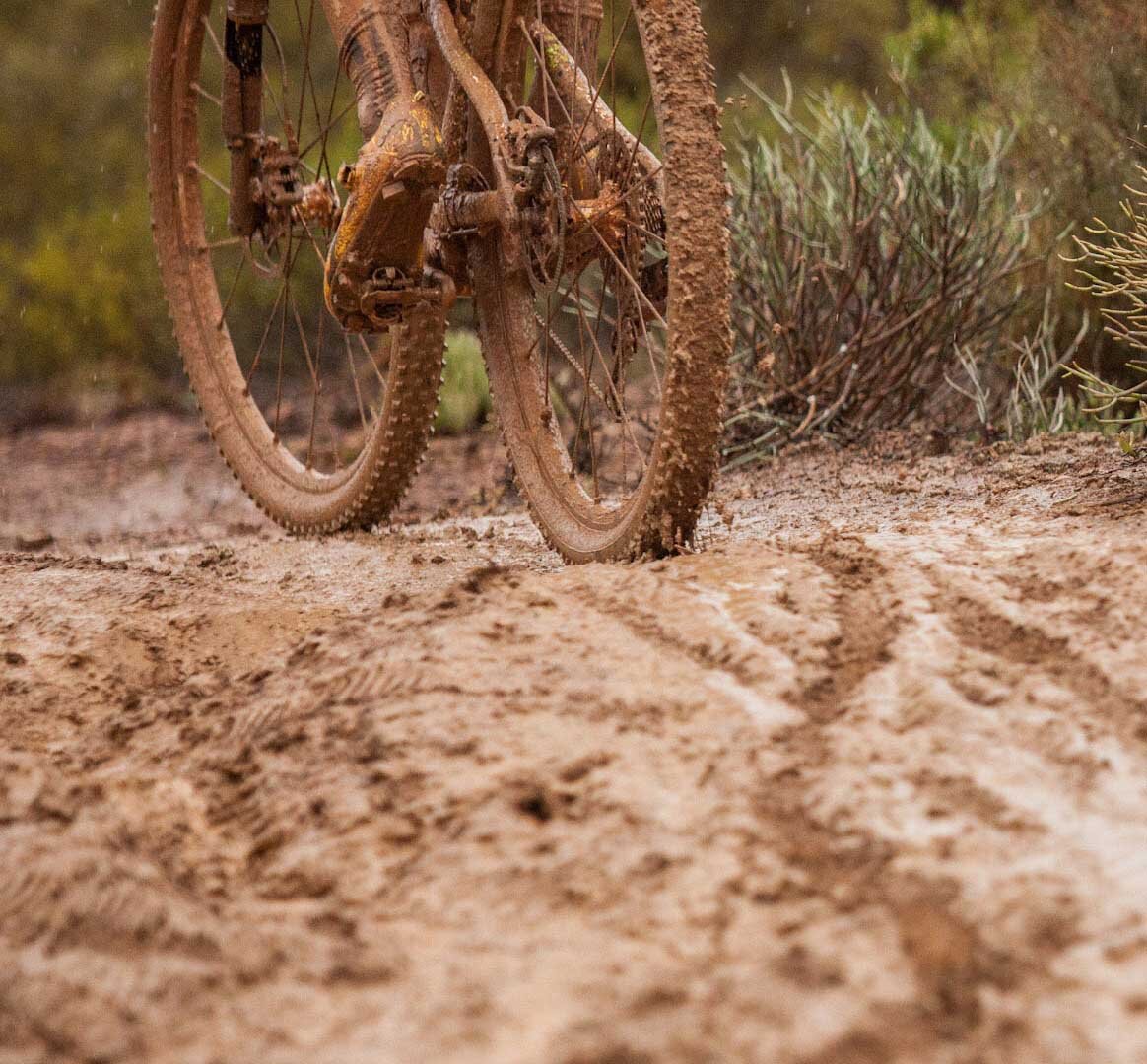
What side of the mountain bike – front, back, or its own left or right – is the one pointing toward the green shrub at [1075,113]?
right

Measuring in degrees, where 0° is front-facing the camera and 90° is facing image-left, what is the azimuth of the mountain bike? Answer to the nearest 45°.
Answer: approximately 135°

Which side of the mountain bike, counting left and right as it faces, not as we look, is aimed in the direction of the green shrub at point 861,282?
right
